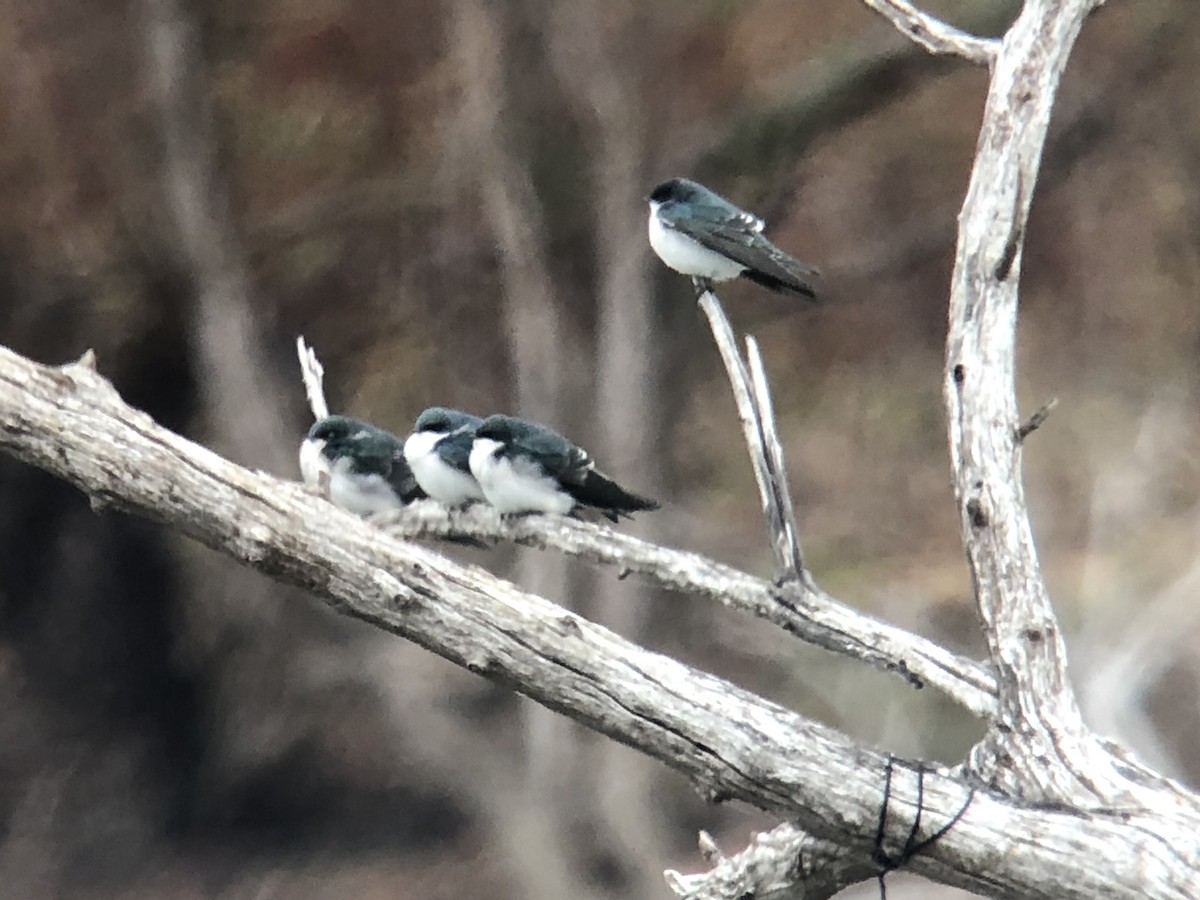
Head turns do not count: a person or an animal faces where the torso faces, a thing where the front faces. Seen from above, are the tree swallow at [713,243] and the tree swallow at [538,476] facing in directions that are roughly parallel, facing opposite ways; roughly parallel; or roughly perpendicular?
roughly parallel

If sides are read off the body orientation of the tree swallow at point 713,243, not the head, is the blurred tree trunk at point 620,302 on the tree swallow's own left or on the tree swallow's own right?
on the tree swallow's own right

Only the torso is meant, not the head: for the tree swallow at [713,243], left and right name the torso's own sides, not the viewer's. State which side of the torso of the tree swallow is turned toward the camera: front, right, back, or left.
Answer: left

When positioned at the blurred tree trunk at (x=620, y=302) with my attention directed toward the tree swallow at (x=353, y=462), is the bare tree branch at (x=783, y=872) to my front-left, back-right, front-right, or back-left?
front-left

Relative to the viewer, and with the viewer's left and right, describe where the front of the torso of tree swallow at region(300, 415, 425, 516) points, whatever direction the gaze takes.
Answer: facing to the left of the viewer

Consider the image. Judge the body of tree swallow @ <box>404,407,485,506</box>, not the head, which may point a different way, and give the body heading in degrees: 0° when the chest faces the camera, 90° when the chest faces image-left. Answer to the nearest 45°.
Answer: approximately 45°

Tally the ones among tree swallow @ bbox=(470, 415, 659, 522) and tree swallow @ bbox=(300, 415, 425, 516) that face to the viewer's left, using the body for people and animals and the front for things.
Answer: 2

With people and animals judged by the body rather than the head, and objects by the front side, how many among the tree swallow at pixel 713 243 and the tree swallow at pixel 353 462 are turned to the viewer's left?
2

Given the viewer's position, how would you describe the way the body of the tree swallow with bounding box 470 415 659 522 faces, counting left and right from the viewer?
facing to the left of the viewer

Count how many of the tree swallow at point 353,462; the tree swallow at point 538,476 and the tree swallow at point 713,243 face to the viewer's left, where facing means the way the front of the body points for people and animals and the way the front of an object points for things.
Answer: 3
